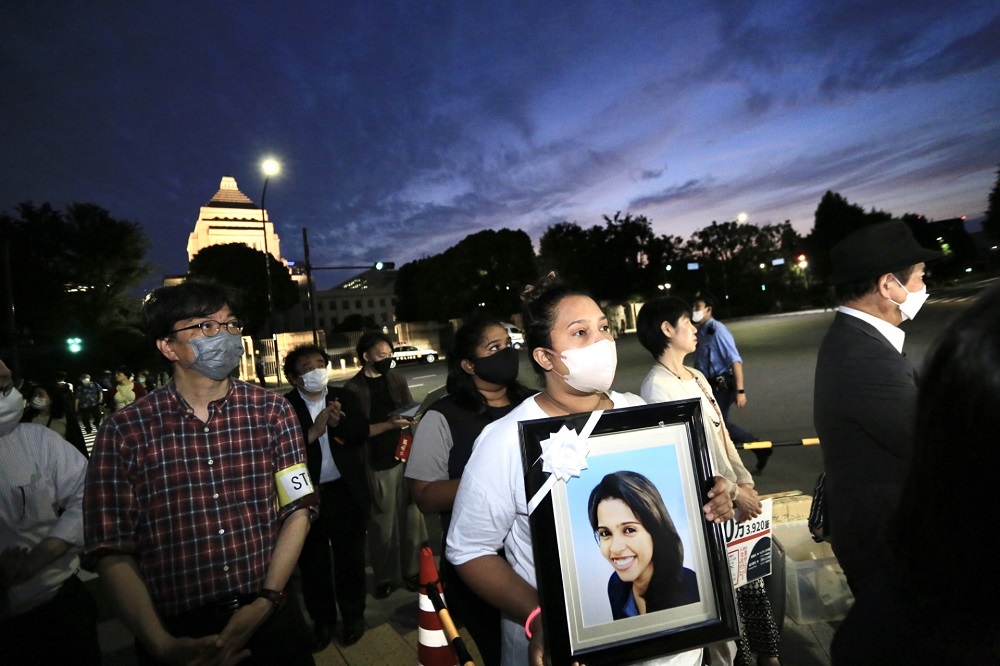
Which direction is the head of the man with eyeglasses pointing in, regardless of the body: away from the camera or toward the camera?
toward the camera

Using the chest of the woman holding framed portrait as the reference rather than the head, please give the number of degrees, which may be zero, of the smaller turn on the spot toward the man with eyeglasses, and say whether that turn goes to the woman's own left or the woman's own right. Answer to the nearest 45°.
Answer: approximately 135° to the woman's own right

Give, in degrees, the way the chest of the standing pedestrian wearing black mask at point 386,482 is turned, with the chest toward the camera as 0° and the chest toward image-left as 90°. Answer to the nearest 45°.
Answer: approximately 315°

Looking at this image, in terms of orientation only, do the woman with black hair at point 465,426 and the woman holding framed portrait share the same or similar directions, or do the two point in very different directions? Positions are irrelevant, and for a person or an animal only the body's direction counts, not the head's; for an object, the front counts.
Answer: same or similar directions

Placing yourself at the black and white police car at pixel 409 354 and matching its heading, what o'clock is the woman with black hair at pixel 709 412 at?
The woman with black hair is roughly at 3 o'clock from the black and white police car.

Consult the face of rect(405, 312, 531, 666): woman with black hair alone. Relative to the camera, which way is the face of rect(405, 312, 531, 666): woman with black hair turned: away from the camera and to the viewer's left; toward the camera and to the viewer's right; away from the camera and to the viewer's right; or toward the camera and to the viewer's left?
toward the camera and to the viewer's right

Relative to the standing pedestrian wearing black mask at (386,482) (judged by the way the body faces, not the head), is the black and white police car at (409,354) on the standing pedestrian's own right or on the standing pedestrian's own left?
on the standing pedestrian's own left

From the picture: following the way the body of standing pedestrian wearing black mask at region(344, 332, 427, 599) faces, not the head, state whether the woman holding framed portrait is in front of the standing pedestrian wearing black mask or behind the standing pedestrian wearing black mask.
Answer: in front

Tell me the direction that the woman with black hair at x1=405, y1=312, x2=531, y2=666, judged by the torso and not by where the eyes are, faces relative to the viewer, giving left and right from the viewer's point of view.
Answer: facing the viewer and to the right of the viewer
